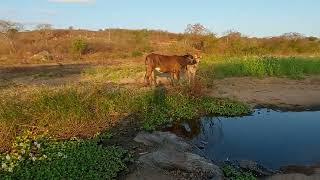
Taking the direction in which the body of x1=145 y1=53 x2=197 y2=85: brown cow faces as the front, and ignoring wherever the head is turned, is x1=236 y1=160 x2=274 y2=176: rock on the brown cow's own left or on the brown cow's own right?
on the brown cow's own right

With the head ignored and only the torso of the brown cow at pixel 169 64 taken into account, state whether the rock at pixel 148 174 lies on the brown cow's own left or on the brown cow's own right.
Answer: on the brown cow's own right

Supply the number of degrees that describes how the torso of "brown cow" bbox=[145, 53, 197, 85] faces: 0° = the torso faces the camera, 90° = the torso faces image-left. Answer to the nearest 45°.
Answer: approximately 270°

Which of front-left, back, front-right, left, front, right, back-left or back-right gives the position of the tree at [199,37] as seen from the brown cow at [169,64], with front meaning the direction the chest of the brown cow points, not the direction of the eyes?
left

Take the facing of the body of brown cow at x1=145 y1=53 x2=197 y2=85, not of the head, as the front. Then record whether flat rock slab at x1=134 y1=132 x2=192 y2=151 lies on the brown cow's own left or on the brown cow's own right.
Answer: on the brown cow's own right

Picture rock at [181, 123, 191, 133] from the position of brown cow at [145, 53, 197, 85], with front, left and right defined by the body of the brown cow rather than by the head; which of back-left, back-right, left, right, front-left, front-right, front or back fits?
right

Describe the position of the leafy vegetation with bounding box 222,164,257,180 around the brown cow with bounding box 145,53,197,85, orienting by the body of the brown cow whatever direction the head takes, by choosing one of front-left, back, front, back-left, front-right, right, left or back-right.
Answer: right

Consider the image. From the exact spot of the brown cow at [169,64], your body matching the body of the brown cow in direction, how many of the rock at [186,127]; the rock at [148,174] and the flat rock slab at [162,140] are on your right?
3

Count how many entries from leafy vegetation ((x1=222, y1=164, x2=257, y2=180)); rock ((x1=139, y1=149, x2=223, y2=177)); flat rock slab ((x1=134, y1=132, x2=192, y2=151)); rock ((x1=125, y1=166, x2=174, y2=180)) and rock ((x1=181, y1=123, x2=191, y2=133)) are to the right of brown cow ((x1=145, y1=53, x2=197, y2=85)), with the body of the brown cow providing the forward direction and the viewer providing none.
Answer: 5
